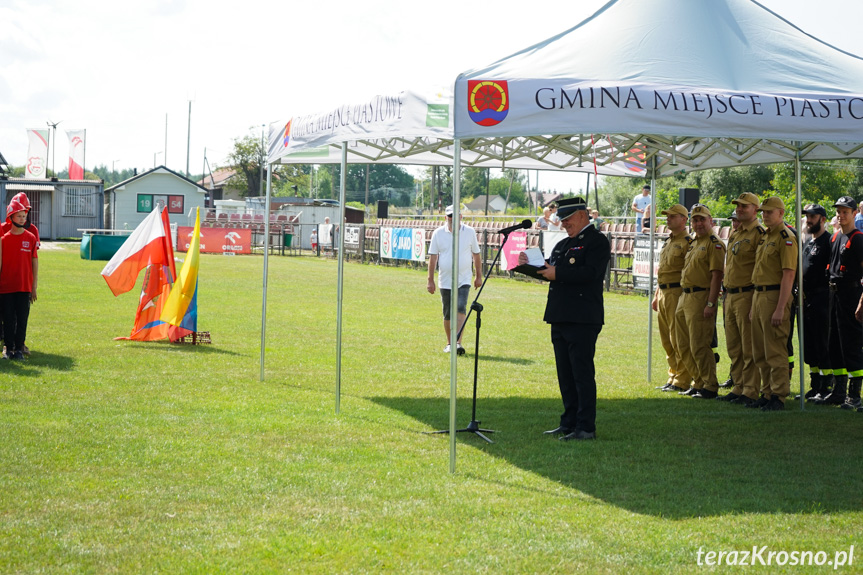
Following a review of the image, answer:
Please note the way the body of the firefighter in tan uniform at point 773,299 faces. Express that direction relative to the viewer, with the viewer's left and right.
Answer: facing the viewer and to the left of the viewer

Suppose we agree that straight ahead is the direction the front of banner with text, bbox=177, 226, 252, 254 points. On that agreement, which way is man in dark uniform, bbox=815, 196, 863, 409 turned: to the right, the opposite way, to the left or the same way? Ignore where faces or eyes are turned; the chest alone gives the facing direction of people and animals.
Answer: to the right

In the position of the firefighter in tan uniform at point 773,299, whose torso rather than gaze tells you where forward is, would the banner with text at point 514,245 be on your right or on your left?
on your right

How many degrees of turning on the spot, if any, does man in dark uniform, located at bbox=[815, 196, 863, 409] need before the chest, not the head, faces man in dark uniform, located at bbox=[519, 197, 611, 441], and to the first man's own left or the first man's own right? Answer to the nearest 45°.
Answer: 0° — they already face them

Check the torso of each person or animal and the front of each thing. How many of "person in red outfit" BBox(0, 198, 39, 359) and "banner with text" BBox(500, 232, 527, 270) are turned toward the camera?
2

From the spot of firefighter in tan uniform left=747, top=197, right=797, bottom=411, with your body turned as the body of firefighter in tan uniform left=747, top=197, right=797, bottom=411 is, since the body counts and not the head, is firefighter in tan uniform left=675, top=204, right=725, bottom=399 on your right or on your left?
on your right

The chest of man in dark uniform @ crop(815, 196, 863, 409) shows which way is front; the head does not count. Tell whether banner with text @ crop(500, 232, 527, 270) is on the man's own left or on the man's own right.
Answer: on the man's own right

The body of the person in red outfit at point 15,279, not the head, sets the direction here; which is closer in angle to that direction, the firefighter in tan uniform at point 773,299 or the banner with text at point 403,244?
the firefighter in tan uniform

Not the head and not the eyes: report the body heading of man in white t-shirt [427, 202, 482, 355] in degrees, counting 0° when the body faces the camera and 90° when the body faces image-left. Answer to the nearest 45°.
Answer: approximately 0°

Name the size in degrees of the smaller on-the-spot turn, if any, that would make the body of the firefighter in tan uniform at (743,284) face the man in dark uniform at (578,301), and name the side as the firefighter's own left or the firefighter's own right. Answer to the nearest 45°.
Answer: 0° — they already face them

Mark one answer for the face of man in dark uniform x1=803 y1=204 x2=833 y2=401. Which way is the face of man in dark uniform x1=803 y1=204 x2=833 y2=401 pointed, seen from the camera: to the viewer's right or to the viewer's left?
to the viewer's left

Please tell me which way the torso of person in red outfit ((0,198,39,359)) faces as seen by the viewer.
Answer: toward the camera

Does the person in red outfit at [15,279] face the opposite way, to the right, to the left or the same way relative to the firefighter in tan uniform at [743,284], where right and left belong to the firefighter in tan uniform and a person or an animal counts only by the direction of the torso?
to the left

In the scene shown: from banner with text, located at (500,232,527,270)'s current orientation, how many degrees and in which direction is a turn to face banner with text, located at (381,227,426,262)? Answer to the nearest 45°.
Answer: approximately 135° to its right
